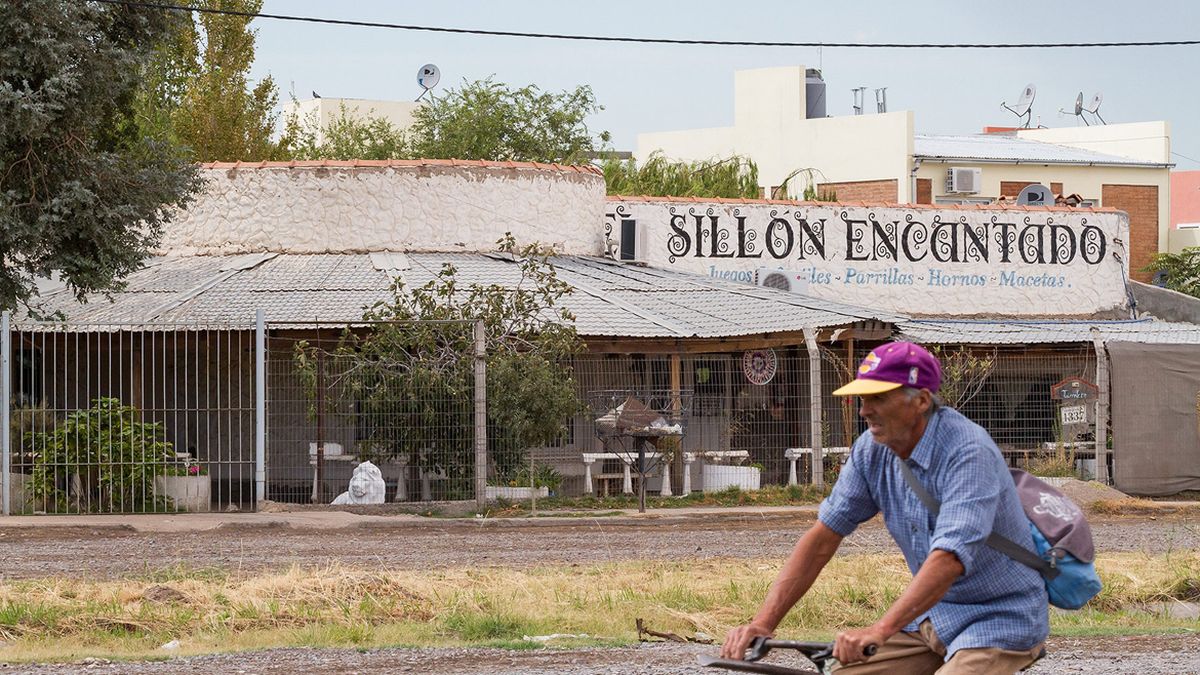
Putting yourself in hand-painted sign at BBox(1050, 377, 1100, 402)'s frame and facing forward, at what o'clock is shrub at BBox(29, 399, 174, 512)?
The shrub is roughly at 2 o'clock from the hand-painted sign.

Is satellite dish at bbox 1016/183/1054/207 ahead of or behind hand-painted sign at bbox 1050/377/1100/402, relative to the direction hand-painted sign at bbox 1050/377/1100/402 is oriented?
behind

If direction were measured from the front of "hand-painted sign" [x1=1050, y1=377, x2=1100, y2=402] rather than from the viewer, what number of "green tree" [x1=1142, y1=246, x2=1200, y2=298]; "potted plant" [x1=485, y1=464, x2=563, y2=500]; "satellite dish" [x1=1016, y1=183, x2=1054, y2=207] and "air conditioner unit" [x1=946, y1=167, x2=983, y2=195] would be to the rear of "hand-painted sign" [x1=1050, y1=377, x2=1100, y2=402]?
3

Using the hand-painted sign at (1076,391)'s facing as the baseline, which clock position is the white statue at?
The white statue is roughly at 2 o'clock from the hand-painted sign.

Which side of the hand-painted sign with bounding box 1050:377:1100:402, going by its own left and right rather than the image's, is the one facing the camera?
front

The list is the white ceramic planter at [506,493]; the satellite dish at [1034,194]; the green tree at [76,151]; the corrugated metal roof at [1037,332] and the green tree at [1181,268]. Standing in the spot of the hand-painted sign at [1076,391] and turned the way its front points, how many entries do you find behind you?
3

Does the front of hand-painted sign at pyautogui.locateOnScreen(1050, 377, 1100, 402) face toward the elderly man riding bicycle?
yes

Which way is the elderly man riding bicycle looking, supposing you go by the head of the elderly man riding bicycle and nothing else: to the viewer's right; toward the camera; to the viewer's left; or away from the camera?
to the viewer's left

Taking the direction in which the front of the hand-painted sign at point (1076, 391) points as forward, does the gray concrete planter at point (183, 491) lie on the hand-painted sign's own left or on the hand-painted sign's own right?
on the hand-painted sign's own right

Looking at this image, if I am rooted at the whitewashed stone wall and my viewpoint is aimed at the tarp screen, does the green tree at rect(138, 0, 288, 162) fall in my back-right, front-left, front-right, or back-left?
back-left

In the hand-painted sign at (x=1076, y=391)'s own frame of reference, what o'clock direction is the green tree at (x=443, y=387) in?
The green tree is roughly at 2 o'clock from the hand-painted sign.

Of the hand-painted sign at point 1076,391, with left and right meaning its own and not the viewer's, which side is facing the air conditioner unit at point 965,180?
back

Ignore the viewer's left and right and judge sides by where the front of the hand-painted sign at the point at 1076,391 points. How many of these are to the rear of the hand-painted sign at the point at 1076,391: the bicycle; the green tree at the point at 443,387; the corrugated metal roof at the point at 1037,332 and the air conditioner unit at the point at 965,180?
2

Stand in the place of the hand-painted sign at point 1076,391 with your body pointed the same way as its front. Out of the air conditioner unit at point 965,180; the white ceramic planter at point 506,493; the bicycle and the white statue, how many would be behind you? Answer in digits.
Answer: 1

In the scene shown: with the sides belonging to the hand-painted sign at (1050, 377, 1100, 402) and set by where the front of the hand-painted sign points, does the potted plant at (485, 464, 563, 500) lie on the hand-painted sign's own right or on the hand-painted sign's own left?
on the hand-painted sign's own right
